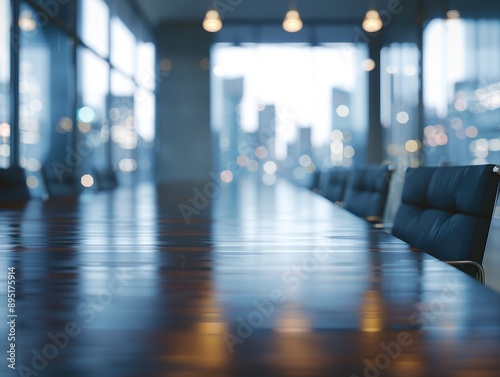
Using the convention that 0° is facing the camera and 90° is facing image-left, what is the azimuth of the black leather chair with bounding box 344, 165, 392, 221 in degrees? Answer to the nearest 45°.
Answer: approximately 45°

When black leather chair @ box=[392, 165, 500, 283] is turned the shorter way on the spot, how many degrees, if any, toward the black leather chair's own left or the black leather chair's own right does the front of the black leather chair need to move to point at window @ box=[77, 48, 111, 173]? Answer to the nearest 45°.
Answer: approximately 90° to the black leather chair's own right

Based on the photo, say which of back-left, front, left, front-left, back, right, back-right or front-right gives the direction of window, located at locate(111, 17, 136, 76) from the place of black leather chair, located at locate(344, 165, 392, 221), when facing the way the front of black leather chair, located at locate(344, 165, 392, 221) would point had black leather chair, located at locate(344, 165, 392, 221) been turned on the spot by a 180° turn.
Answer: left

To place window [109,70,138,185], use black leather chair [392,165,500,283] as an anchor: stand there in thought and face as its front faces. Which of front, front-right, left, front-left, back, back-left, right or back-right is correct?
right

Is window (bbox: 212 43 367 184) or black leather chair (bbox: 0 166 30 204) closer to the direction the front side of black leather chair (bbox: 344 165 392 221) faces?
the black leather chair

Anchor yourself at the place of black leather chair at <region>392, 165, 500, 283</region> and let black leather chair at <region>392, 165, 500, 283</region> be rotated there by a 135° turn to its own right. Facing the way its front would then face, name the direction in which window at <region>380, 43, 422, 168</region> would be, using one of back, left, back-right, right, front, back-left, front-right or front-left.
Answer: front

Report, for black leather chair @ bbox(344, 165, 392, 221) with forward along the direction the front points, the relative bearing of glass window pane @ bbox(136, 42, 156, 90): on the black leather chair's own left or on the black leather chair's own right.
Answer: on the black leather chair's own right

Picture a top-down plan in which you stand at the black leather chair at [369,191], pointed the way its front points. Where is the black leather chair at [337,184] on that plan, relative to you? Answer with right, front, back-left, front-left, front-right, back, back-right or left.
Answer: back-right

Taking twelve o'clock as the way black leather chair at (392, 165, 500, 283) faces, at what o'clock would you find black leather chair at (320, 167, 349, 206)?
black leather chair at (320, 167, 349, 206) is roughly at 4 o'clock from black leather chair at (392, 165, 500, 283).

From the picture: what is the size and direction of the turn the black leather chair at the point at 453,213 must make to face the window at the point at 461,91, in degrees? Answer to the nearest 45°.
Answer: approximately 135° to its right

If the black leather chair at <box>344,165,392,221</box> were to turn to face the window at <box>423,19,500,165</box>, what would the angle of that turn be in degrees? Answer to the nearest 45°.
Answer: approximately 135° to its right

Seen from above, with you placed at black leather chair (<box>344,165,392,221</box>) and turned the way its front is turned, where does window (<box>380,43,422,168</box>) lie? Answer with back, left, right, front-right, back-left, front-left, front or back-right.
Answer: back-right

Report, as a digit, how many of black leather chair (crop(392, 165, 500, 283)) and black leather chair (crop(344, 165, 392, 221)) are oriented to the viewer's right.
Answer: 0

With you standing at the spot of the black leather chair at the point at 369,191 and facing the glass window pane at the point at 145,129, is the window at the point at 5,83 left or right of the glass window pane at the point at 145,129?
left

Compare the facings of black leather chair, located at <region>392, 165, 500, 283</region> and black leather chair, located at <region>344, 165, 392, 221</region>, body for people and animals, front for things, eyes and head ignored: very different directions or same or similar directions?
same or similar directions

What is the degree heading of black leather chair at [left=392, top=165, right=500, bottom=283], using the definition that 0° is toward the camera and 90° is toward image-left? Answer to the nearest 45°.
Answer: approximately 45°
